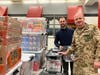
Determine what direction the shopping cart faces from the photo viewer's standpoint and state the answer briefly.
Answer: facing the viewer

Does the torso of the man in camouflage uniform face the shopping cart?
no

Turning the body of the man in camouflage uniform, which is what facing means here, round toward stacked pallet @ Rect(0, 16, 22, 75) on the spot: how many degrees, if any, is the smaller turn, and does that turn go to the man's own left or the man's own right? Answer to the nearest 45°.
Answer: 0° — they already face it

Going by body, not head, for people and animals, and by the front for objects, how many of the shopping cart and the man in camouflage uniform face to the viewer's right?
0

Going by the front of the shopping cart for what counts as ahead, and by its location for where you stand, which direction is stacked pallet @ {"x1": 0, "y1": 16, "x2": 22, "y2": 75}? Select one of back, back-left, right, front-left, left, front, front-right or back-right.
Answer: right
